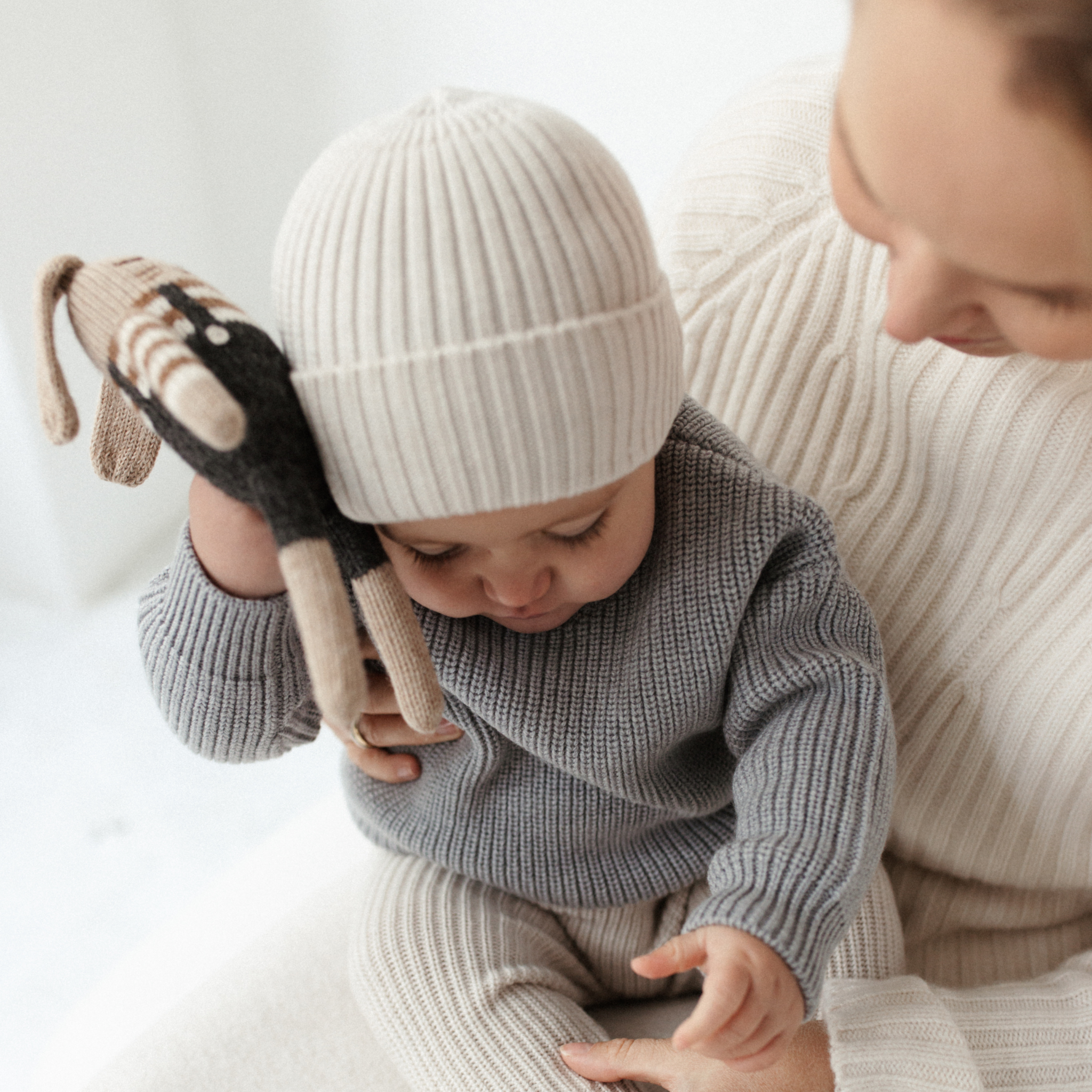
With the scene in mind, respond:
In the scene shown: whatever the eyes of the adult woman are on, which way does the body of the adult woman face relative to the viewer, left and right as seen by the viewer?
facing the viewer and to the left of the viewer
